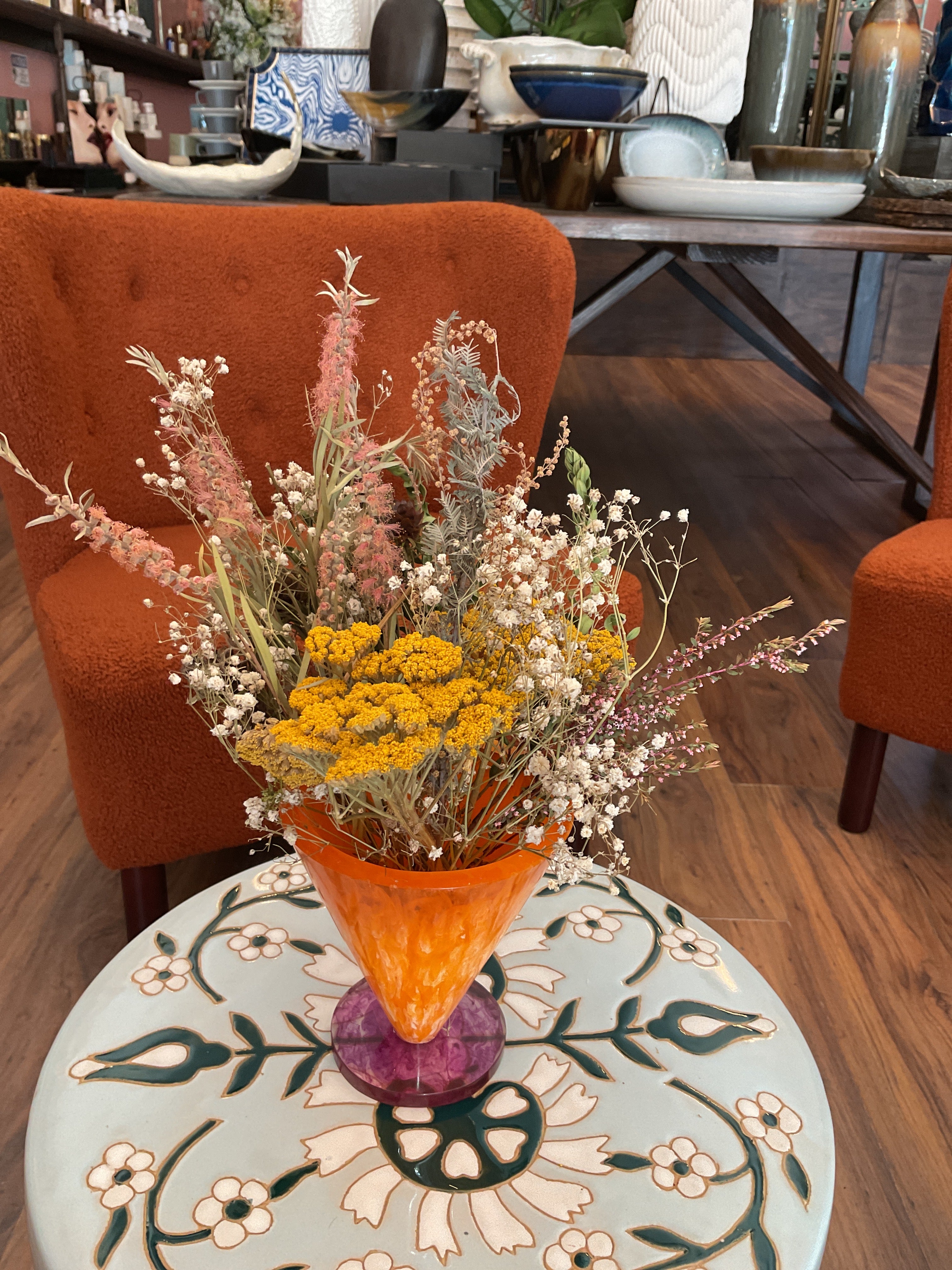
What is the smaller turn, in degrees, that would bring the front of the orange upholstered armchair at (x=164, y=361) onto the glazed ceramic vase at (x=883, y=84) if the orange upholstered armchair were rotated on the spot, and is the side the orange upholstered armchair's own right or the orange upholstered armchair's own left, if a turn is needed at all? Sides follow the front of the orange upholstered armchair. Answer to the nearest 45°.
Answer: approximately 90° to the orange upholstered armchair's own left

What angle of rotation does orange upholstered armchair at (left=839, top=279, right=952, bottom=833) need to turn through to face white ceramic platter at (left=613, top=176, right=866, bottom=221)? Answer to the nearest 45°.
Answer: approximately 90° to its right

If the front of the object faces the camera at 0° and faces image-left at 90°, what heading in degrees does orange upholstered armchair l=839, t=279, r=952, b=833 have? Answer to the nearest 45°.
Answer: approximately 45°

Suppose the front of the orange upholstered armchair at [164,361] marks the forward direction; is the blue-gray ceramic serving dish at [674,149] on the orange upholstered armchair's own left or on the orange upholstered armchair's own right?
on the orange upholstered armchair's own left

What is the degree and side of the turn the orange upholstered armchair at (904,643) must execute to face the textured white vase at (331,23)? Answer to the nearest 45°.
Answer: approximately 90° to its right

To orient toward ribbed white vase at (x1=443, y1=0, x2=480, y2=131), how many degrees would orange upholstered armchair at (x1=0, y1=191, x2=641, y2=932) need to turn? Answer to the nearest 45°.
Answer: approximately 135° to its left

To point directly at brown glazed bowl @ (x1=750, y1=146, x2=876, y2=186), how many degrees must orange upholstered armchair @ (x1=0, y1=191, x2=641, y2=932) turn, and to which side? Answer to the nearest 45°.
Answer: approximately 90° to its left

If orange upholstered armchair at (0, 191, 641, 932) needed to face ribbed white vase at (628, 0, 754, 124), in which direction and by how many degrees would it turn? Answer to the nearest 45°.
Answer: approximately 90° to its left

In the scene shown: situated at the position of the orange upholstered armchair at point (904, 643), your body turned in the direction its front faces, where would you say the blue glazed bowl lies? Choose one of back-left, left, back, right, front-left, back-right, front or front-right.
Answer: right
